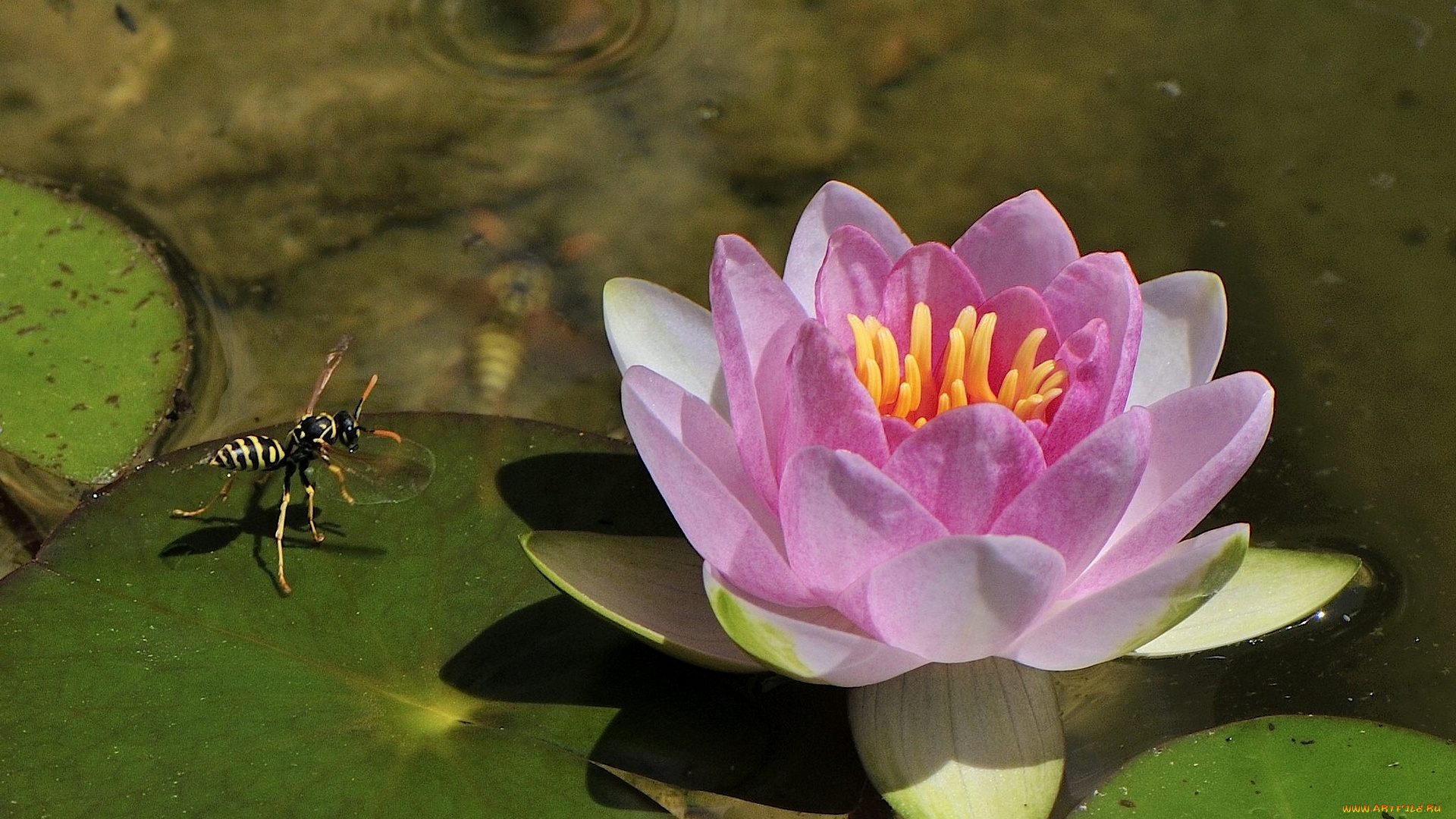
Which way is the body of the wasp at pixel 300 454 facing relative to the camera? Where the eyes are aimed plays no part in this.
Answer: to the viewer's right

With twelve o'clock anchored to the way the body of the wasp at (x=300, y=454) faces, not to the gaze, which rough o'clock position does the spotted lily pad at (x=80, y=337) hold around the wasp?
The spotted lily pad is roughly at 8 o'clock from the wasp.

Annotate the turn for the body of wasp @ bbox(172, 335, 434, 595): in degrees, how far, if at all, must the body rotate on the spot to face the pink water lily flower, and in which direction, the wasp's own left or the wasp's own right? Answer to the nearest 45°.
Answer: approximately 45° to the wasp's own right

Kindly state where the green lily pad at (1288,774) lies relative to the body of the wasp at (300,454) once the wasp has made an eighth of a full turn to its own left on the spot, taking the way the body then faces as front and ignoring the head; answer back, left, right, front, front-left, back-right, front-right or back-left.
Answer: right

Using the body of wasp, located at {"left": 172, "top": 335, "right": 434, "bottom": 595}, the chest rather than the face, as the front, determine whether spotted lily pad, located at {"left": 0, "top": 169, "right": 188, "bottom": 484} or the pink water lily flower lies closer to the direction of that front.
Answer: the pink water lily flower
